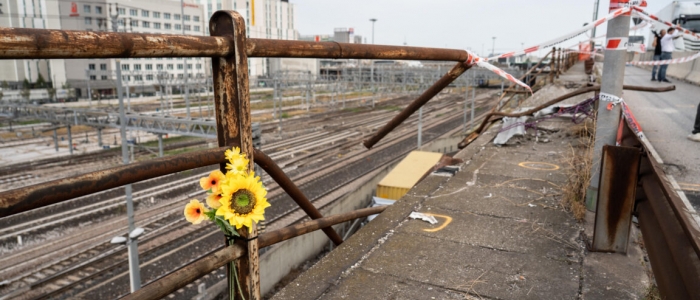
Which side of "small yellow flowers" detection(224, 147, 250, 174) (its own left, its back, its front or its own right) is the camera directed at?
front

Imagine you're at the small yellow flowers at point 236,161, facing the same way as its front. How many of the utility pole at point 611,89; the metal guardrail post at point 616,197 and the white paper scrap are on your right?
0

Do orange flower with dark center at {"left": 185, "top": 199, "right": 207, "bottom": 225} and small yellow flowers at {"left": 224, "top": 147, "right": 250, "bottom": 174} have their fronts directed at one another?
no

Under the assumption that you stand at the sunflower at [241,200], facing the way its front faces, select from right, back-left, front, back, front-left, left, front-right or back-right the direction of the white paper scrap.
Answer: back-left

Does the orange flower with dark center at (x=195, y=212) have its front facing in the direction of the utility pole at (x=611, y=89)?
no

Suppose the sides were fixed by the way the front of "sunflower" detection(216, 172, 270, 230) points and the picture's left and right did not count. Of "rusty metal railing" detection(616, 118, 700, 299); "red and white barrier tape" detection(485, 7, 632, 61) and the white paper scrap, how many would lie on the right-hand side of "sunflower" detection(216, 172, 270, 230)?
0

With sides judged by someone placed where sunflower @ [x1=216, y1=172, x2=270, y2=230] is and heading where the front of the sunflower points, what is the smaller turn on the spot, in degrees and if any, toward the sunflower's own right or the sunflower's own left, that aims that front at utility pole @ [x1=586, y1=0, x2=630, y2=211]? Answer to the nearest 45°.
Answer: approximately 135° to the sunflower's own left

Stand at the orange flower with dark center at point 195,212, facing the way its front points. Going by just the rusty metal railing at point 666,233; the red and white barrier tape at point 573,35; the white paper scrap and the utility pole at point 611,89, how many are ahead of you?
0

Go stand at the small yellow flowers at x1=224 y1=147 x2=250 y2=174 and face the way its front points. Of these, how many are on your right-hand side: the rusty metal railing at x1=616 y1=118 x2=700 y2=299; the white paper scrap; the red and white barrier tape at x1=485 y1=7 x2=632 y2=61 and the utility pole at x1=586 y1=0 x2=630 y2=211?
0

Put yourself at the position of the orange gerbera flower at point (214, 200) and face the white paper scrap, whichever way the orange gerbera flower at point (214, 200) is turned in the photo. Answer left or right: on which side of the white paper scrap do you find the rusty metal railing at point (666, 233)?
right

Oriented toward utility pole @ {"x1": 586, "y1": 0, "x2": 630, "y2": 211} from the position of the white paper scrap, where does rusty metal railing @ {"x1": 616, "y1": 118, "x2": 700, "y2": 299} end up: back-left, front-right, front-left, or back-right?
front-right

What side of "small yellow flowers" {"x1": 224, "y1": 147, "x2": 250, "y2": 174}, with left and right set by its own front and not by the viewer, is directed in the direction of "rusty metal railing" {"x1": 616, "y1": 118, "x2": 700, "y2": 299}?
left

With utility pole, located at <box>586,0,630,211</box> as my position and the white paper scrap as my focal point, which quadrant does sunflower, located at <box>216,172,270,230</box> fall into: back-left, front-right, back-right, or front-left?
front-left

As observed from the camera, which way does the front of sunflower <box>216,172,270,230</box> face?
facing the viewer

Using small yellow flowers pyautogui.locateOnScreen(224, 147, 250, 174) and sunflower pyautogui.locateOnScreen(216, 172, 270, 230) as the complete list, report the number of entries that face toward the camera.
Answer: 2

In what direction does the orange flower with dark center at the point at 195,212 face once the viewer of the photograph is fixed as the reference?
facing the viewer and to the left of the viewer

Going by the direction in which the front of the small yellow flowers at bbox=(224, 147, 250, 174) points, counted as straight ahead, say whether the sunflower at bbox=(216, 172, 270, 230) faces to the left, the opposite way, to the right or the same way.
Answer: the same way

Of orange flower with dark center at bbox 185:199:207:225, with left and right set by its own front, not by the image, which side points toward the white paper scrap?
back

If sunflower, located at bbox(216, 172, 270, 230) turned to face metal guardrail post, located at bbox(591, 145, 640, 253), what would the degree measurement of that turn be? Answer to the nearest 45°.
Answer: approximately 90° to its left

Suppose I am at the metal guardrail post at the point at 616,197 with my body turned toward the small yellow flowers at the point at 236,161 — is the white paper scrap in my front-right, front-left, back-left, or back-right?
front-right
